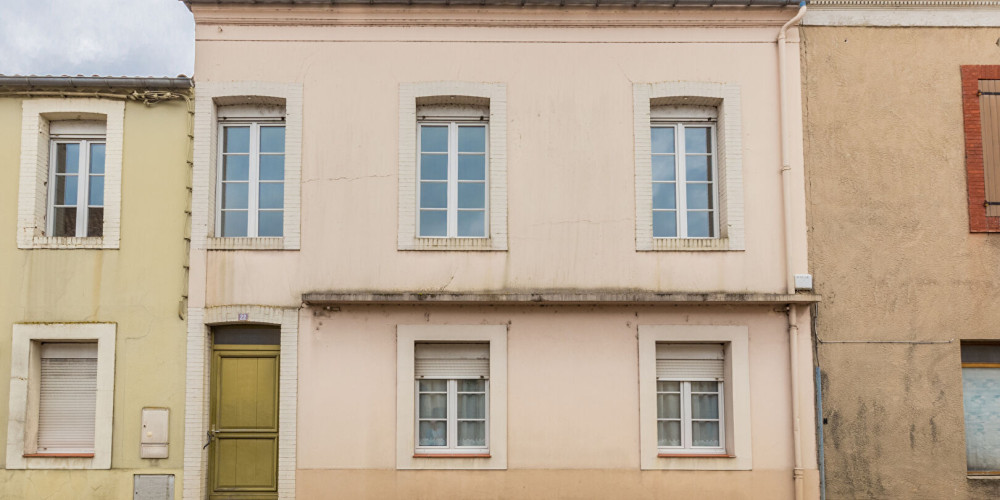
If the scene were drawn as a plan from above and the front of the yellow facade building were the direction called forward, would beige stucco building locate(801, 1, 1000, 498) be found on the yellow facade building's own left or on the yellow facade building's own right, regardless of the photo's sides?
on the yellow facade building's own left

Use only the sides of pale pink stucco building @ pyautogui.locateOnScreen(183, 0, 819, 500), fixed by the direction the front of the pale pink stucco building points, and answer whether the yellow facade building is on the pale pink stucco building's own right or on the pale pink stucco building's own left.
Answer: on the pale pink stucco building's own right

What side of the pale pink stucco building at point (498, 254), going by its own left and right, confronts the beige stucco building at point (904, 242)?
left

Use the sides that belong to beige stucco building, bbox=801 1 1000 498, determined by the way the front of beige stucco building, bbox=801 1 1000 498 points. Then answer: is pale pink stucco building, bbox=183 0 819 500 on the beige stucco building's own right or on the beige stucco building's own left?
on the beige stucco building's own right

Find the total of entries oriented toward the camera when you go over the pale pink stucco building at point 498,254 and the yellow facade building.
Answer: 2

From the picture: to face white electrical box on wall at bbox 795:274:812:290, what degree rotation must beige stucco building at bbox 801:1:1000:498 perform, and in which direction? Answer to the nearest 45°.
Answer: approximately 45° to its right

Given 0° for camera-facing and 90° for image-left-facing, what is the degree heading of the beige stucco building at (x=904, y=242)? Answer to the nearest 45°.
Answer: approximately 0°
